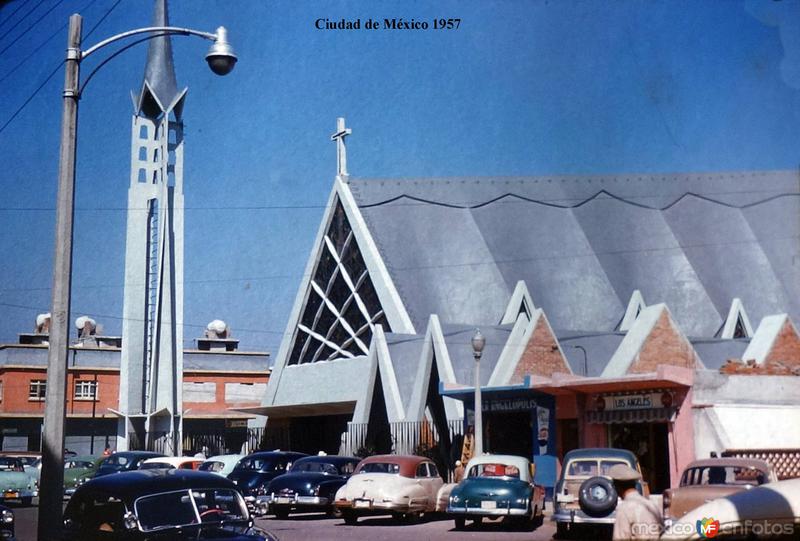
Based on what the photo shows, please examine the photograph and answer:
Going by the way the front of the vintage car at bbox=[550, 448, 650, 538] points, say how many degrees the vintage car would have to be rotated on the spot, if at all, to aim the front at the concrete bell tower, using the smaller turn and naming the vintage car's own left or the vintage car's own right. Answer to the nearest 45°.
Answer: approximately 45° to the vintage car's own left

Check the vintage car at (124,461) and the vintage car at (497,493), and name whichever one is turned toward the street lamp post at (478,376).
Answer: the vintage car at (497,493)

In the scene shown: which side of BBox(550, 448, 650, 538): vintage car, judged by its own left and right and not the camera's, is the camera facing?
back

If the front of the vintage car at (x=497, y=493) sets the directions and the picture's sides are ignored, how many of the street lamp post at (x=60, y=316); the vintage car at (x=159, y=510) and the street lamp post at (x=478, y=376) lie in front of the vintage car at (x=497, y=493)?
1

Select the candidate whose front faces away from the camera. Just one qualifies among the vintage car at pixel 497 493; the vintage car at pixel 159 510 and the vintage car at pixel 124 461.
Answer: the vintage car at pixel 497 493

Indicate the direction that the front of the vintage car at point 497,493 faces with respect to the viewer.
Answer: facing away from the viewer
